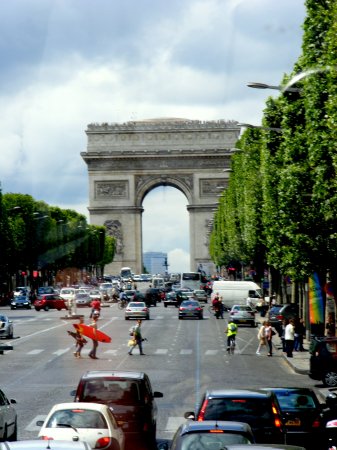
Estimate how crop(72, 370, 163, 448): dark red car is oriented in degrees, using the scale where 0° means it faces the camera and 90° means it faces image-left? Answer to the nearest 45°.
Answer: approximately 180°

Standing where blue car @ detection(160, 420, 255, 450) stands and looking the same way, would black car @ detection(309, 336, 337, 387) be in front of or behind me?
in front

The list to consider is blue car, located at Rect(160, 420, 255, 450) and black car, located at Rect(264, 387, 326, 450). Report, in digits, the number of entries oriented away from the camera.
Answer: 2

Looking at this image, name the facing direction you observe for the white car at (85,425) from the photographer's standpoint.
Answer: facing away from the viewer

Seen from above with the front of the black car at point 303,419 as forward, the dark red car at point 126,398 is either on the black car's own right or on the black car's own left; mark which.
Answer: on the black car's own left

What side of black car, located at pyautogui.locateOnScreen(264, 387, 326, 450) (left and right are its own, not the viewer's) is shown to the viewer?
back

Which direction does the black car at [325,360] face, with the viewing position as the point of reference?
facing away from the viewer and to the right of the viewer

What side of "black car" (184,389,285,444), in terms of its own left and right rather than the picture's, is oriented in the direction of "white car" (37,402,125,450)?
left

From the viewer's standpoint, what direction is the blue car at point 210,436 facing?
away from the camera

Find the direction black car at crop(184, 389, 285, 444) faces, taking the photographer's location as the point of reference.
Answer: facing away from the viewer

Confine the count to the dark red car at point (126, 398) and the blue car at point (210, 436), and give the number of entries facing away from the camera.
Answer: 2

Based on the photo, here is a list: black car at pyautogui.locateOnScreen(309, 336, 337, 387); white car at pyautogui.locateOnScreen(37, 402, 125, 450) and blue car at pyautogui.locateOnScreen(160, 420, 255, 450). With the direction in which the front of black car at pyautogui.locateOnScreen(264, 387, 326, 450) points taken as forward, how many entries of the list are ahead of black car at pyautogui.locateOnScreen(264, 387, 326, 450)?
1

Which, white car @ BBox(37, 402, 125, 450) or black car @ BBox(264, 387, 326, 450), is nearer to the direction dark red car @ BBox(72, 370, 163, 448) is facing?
the black car
